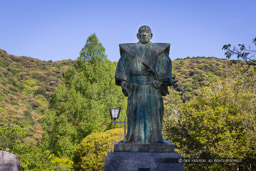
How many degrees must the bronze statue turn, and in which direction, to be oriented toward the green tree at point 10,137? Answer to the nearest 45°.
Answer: approximately 135° to its right

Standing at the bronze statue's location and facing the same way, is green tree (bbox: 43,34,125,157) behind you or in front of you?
behind

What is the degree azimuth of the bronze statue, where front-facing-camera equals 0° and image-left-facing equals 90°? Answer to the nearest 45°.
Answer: approximately 0°
